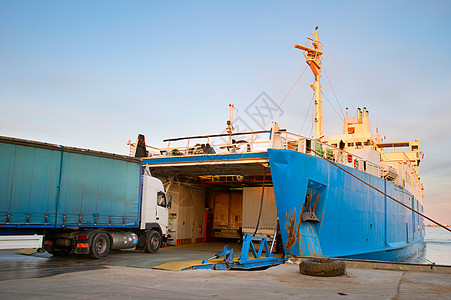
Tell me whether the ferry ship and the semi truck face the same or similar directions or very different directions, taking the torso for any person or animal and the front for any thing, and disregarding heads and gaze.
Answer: very different directions

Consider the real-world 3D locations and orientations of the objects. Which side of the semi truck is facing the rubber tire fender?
right

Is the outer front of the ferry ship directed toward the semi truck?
yes

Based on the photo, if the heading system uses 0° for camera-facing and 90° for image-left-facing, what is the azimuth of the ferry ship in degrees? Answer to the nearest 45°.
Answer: approximately 45°

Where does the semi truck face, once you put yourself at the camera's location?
facing away from the viewer and to the right of the viewer
